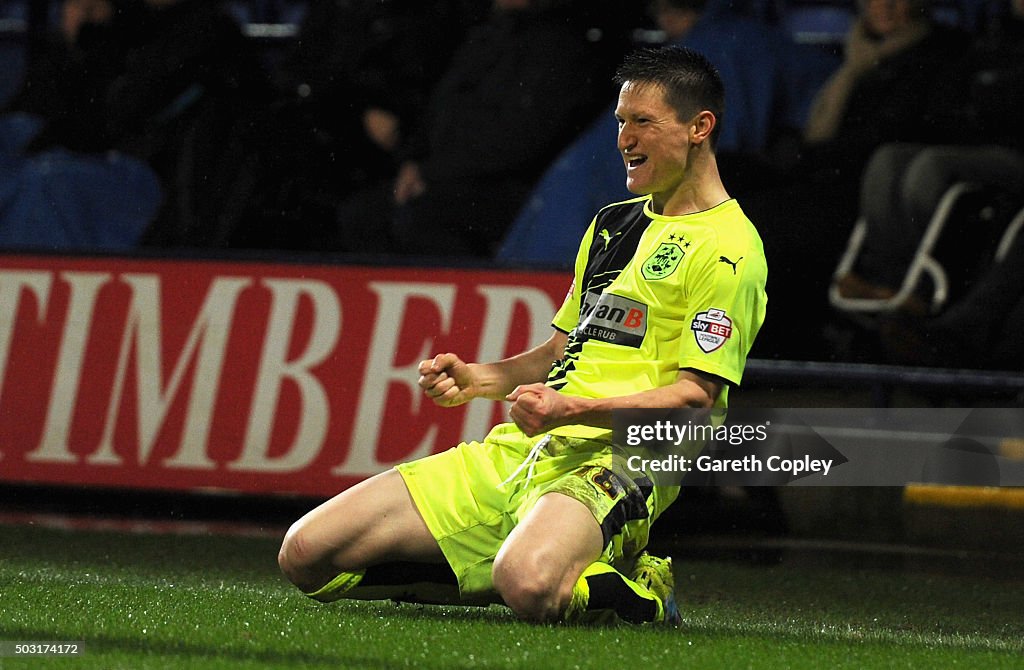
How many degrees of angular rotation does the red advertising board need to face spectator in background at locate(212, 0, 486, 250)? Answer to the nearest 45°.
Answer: approximately 180°

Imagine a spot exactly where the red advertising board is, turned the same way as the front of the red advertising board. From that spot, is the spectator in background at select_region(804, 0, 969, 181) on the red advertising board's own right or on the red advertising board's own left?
on the red advertising board's own left

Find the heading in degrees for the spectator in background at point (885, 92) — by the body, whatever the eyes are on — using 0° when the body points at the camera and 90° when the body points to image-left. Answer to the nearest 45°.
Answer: approximately 45°

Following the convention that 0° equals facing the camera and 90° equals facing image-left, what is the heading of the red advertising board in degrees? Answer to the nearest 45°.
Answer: approximately 0°

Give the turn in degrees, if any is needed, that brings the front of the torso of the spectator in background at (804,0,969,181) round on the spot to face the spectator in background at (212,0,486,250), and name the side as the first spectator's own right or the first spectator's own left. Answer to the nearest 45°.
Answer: approximately 45° to the first spectator's own right

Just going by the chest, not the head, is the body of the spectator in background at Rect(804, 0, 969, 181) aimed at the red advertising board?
yes

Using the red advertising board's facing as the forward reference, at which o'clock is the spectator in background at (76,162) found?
The spectator in background is roughly at 5 o'clock from the red advertising board.

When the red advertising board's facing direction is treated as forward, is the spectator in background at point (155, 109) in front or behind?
behind
